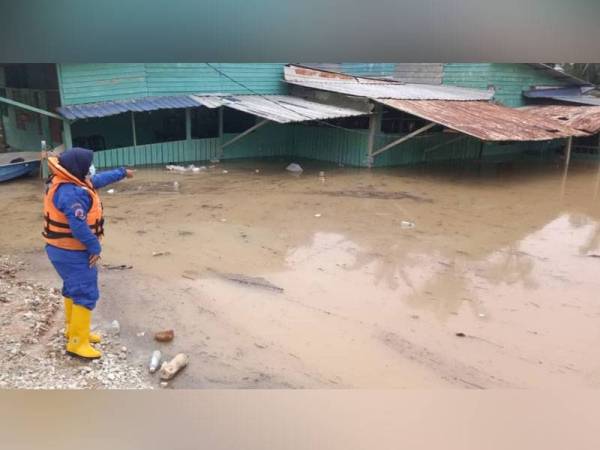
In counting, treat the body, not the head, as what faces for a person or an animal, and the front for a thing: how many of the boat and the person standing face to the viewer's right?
2

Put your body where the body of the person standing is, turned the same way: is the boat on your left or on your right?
on your left

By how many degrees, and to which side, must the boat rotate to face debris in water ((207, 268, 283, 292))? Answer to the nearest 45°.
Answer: approximately 90° to its right

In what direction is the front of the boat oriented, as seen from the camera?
facing to the right of the viewer

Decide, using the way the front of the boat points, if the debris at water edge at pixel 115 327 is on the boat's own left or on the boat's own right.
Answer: on the boat's own right

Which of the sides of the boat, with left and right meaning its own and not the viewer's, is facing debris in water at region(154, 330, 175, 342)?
right

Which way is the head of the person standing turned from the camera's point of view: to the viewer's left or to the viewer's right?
to the viewer's right

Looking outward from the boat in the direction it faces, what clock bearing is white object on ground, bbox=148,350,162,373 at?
The white object on ground is roughly at 3 o'clock from the boat.

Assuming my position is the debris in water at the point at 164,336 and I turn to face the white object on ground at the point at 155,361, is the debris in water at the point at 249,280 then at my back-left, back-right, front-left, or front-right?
back-left

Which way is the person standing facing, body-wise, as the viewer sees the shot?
to the viewer's right

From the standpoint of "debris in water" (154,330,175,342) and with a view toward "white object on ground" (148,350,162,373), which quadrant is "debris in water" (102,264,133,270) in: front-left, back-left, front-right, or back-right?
back-right
